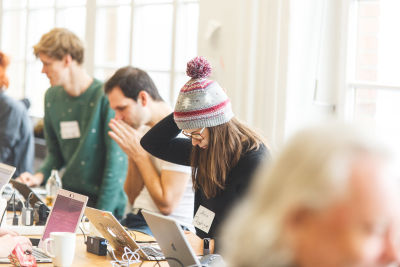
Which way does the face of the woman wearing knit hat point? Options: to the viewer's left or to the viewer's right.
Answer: to the viewer's left

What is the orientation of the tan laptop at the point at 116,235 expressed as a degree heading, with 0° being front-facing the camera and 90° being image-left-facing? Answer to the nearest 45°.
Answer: approximately 225°
